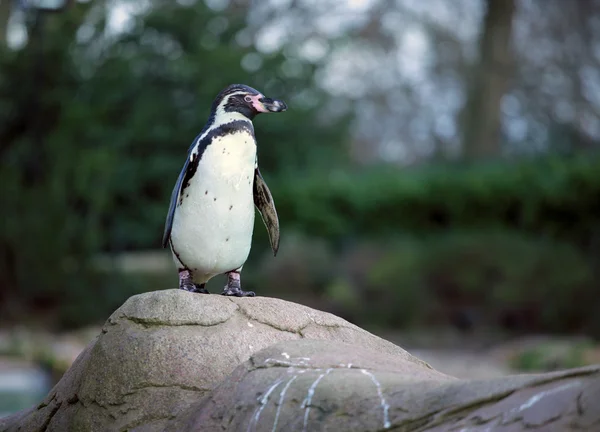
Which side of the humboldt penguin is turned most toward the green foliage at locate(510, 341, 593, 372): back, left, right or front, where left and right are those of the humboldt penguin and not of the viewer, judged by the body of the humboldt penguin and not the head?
left

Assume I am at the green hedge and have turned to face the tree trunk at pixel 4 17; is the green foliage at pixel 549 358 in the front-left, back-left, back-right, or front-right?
back-left

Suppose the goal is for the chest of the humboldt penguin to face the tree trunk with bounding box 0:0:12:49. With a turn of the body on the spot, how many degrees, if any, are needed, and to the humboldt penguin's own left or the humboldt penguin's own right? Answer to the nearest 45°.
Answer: approximately 135° to the humboldt penguin's own left

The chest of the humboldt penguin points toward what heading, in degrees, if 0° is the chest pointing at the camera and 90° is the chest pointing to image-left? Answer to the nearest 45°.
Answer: approximately 315°

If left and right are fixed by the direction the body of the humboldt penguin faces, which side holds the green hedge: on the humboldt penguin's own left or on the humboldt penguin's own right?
on the humboldt penguin's own left

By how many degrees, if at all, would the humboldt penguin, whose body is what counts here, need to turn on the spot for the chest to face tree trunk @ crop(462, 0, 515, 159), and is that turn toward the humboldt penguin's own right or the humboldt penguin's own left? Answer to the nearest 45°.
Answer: approximately 135° to the humboldt penguin's own left
